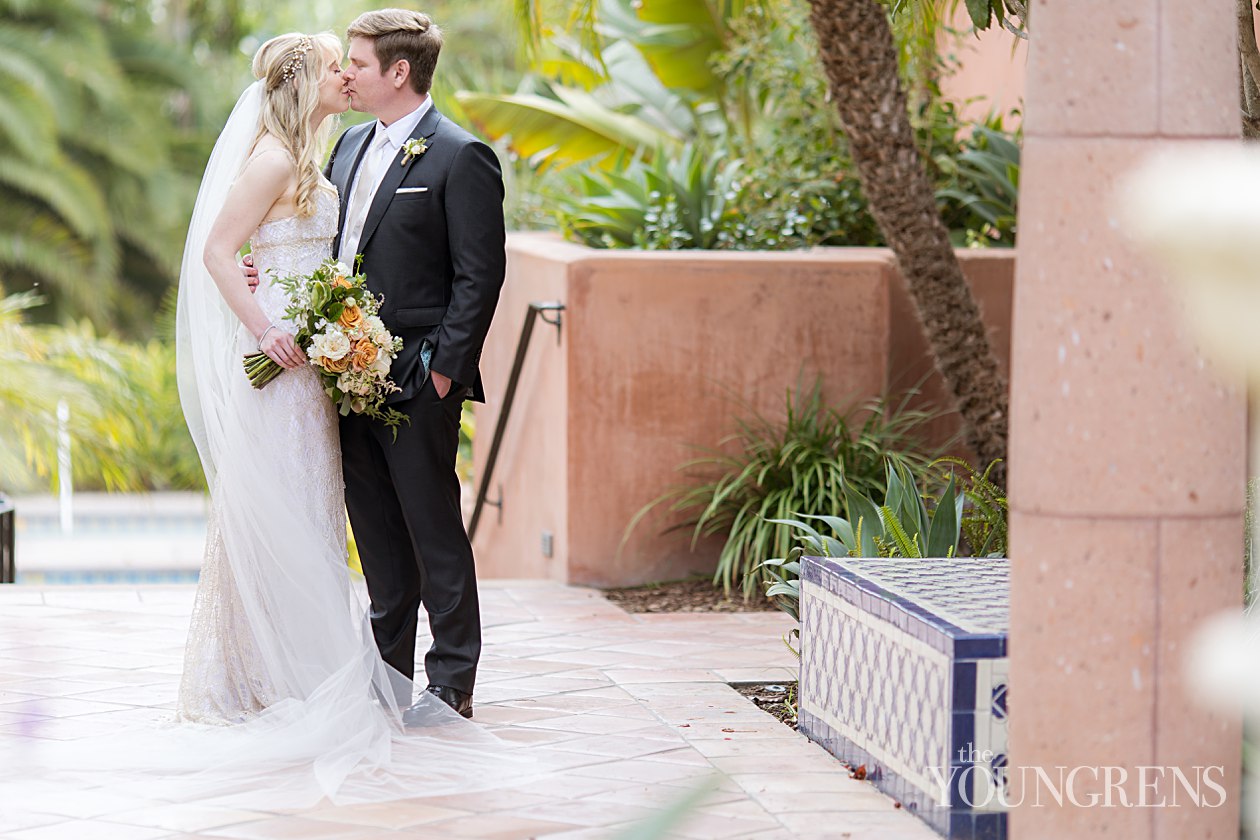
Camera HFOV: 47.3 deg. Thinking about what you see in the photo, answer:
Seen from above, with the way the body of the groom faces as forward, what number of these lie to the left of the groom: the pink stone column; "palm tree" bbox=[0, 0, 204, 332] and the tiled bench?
2

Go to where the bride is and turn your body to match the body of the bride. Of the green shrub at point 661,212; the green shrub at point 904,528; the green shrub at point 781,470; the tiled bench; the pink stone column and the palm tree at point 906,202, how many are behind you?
0

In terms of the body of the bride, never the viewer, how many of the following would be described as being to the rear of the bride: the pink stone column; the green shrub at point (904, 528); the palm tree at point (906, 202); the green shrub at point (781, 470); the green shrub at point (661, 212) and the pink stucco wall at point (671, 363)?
0

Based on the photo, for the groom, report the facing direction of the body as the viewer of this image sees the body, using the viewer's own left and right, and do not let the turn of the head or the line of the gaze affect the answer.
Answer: facing the viewer and to the left of the viewer

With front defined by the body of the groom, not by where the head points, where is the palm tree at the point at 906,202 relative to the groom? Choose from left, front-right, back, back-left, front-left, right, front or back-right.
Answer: back

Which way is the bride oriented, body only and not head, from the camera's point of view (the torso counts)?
to the viewer's right

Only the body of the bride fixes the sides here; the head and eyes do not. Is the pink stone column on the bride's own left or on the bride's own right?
on the bride's own right

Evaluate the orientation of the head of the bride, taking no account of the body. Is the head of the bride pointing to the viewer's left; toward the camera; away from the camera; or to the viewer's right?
to the viewer's right

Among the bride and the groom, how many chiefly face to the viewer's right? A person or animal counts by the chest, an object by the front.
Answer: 1

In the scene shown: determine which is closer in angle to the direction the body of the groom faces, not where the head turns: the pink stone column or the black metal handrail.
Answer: the pink stone column

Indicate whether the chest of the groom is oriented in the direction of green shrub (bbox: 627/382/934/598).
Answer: no

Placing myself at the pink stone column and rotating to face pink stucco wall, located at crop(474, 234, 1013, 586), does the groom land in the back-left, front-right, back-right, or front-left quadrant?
front-left

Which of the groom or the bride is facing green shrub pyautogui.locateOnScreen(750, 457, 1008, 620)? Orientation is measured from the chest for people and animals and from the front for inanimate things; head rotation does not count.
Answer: the bride

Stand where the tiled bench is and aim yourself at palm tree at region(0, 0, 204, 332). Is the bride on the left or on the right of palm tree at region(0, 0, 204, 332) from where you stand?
left

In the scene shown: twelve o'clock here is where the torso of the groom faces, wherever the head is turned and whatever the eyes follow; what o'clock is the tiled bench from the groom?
The tiled bench is roughly at 9 o'clock from the groom.

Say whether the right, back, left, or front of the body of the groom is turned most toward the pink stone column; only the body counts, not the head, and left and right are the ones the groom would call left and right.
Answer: left

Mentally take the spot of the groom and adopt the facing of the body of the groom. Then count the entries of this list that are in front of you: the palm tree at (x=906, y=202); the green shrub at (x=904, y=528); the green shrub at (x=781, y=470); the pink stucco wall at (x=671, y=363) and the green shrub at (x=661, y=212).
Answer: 0
